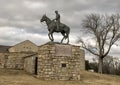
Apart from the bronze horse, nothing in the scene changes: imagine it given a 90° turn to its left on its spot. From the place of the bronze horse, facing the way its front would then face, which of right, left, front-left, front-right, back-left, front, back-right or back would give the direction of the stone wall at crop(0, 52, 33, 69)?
back-right

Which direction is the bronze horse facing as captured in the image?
to the viewer's left

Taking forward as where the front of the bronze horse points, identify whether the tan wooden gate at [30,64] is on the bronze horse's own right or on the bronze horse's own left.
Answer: on the bronze horse's own right
